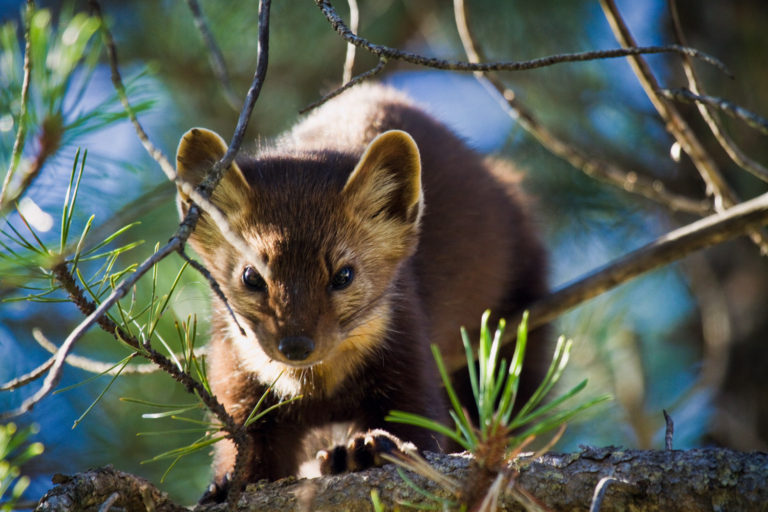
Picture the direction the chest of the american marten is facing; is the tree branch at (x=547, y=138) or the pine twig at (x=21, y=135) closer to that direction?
the pine twig

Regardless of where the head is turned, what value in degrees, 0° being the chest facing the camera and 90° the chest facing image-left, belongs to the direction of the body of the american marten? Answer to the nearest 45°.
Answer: approximately 45°

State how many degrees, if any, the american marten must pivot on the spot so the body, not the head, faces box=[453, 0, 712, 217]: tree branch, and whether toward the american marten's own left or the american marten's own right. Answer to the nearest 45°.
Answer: approximately 135° to the american marten's own left

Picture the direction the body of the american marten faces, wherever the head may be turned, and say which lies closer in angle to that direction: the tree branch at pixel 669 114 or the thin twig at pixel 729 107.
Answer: the thin twig

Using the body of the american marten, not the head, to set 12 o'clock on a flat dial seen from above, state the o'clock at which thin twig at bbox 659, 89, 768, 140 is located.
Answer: The thin twig is roughly at 7 o'clock from the american marten.

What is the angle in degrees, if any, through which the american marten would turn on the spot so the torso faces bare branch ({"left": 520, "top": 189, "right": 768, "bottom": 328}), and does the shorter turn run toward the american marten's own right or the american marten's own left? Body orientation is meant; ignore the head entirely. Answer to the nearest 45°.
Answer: approximately 135° to the american marten's own left

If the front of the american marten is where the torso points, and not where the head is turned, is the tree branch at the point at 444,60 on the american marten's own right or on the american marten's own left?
on the american marten's own left
